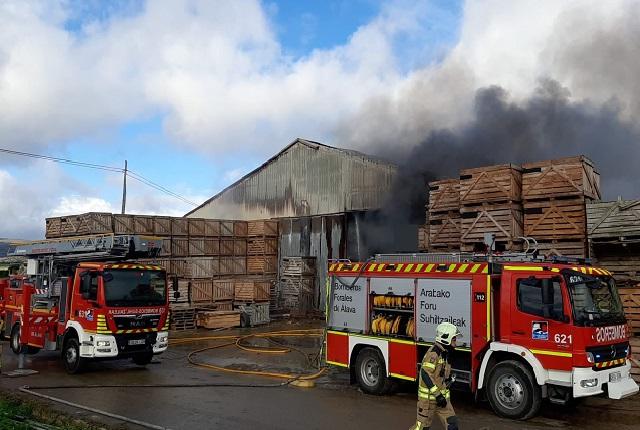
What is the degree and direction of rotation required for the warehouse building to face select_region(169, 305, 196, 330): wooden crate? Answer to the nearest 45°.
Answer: approximately 45° to its right

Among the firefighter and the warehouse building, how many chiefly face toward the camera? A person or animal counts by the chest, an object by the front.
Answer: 1

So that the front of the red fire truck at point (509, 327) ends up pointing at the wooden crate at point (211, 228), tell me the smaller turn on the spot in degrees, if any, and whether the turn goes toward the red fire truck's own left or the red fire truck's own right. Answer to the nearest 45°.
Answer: approximately 180°

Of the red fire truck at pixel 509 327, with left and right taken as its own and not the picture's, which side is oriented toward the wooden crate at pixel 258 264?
back

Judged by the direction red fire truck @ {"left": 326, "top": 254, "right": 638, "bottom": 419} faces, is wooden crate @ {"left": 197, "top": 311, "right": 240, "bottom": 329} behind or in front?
behind

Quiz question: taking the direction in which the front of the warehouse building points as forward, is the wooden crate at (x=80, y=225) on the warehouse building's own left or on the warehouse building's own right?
on the warehouse building's own right

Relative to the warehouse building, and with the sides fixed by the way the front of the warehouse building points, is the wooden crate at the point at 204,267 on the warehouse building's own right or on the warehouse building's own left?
on the warehouse building's own right

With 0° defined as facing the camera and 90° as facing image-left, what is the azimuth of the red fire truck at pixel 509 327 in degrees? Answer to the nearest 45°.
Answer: approximately 315°

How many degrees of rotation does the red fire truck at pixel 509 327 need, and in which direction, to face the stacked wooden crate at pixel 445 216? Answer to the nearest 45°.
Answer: approximately 135° to its left

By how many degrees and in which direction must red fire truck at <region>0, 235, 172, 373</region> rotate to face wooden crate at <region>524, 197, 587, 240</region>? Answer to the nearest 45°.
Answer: approximately 45° to its left
